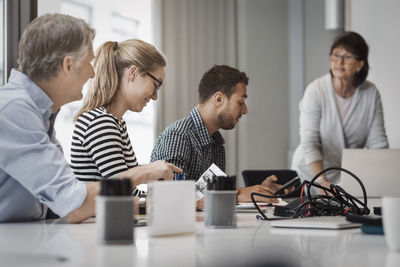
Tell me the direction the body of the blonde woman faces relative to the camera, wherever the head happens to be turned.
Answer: to the viewer's right

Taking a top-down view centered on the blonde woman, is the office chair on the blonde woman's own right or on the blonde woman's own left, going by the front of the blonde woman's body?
on the blonde woman's own left

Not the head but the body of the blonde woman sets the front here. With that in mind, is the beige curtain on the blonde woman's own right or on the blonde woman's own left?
on the blonde woman's own left

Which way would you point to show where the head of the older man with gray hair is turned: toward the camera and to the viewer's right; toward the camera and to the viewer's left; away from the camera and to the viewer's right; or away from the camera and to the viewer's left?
away from the camera and to the viewer's right

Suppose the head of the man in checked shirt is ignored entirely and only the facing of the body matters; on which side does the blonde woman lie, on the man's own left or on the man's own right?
on the man's own right

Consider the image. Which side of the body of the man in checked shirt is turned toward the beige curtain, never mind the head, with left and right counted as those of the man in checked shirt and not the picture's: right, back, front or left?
left

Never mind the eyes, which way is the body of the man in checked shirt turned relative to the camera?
to the viewer's right

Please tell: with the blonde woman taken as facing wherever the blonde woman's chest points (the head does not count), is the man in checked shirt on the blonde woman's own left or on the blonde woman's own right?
on the blonde woman's own left
